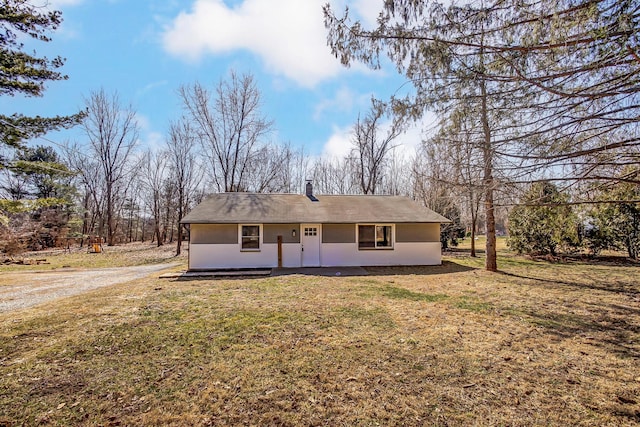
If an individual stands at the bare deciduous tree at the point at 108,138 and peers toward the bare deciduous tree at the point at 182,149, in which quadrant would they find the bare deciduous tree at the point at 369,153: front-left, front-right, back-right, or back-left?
front-left

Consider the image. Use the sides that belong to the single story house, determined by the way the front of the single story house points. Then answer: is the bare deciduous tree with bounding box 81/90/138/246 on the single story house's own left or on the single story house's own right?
on the single story house's own right

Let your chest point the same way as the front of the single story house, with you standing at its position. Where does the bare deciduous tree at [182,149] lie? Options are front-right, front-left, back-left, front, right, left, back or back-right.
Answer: back-right

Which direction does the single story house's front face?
toward the camera

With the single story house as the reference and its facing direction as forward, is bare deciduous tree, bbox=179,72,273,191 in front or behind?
behind

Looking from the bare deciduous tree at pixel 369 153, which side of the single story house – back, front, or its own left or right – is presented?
back

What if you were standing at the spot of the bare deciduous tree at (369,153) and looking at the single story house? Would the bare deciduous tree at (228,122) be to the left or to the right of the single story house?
right
